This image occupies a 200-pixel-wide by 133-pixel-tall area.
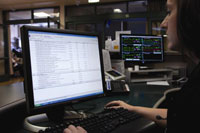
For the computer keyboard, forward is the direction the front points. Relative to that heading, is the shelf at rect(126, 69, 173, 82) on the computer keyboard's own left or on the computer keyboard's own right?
on the computer keyboard's own left

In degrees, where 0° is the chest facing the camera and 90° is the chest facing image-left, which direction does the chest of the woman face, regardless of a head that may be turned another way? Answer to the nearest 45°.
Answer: approximately 90°

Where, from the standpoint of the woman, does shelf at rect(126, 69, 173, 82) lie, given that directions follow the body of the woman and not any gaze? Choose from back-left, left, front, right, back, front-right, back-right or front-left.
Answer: right

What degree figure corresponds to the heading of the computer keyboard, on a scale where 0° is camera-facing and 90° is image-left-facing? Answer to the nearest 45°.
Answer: approximately 315°

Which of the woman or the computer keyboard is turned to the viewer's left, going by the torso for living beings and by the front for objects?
the woman

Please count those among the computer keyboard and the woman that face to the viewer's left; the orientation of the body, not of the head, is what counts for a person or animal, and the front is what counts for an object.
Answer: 1
